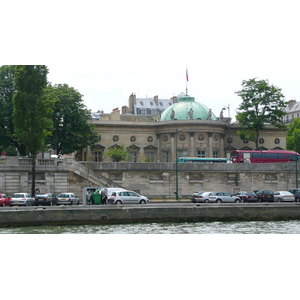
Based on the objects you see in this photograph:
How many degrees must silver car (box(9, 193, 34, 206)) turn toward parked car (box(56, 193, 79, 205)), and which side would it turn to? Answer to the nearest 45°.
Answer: approximately 45° to its right

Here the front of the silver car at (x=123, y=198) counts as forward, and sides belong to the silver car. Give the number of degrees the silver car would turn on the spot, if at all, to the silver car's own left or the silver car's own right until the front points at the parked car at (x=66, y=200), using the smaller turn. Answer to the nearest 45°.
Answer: approximately 135° to the silver car's own left

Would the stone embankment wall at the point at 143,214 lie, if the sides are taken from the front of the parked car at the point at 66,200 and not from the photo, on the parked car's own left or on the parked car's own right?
on the parked car's own right

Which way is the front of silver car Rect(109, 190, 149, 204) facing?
to the viewer's right

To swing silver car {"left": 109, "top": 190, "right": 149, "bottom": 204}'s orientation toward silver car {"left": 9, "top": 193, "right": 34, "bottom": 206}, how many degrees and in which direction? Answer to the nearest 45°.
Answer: approximately 180°

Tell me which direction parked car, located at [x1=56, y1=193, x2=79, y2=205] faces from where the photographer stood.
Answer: facing away from the viewer and to the right of the viewer

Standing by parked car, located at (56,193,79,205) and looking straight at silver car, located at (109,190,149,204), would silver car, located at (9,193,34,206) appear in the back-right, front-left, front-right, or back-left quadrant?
back-right
